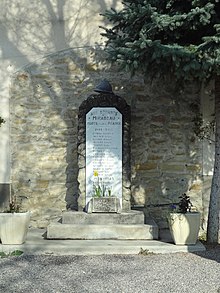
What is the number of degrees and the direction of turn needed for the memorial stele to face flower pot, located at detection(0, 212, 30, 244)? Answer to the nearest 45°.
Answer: approximately 45° to its right

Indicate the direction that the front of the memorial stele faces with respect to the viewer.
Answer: facing the viewer

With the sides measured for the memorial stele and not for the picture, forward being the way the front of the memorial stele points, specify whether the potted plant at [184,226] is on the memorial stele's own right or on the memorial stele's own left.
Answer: on the memorial stele's own left
